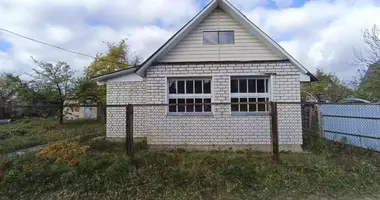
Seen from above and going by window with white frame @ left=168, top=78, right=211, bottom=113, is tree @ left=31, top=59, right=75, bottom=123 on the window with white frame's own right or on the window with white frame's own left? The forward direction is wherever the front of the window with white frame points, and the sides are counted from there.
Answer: on the window with white frame's own right

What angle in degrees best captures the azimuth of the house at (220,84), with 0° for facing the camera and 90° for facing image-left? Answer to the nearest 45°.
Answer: approximately 0°

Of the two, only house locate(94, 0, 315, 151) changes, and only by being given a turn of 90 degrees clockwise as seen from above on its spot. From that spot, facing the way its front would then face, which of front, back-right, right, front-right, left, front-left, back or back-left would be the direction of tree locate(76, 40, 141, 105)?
front-right

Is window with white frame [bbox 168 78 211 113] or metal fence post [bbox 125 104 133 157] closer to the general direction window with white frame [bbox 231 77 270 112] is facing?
the metal fence post

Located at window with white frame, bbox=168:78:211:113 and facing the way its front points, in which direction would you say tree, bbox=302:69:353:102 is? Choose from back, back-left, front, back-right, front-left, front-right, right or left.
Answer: back-left

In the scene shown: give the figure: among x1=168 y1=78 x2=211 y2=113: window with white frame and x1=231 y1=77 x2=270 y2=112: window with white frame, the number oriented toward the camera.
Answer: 2

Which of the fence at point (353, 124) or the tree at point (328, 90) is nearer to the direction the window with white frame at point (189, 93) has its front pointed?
the fence

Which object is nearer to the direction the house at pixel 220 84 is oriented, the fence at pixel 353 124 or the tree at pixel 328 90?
the fence

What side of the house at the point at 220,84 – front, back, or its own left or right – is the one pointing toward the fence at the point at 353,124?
left
